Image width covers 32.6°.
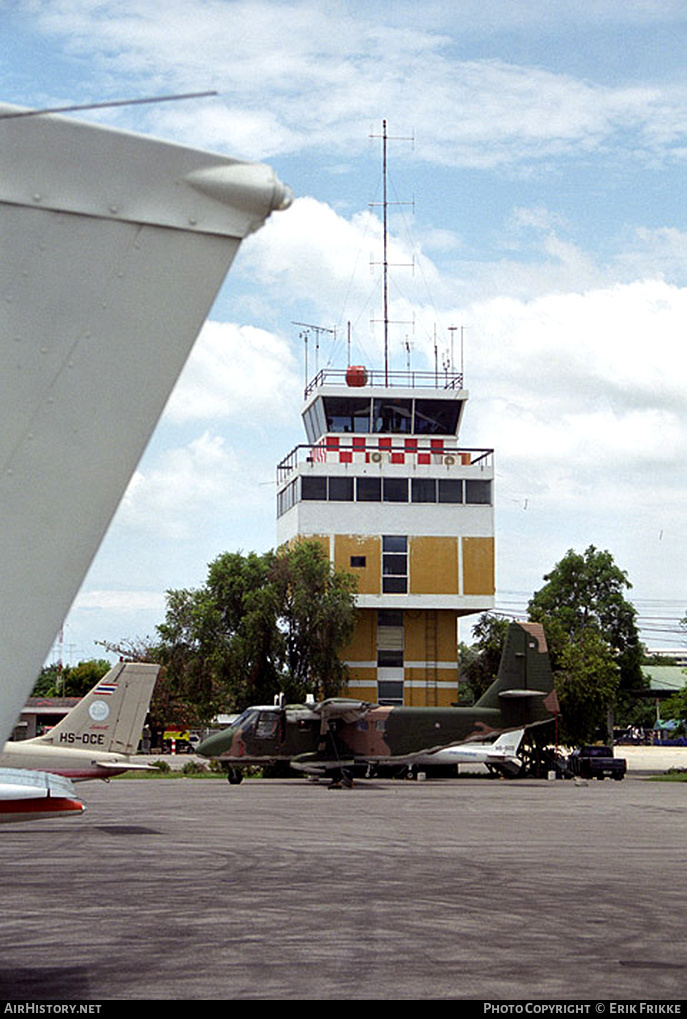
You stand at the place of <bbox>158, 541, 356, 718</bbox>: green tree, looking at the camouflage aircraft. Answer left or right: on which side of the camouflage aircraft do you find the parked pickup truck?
left

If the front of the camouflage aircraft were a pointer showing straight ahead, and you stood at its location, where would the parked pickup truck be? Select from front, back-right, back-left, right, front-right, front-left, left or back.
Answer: back-right

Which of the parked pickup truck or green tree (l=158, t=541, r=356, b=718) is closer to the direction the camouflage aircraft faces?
the green tree

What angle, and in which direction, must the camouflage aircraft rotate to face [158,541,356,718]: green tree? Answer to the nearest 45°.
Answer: approximately 90° to its right

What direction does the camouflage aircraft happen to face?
to the viewer's left
